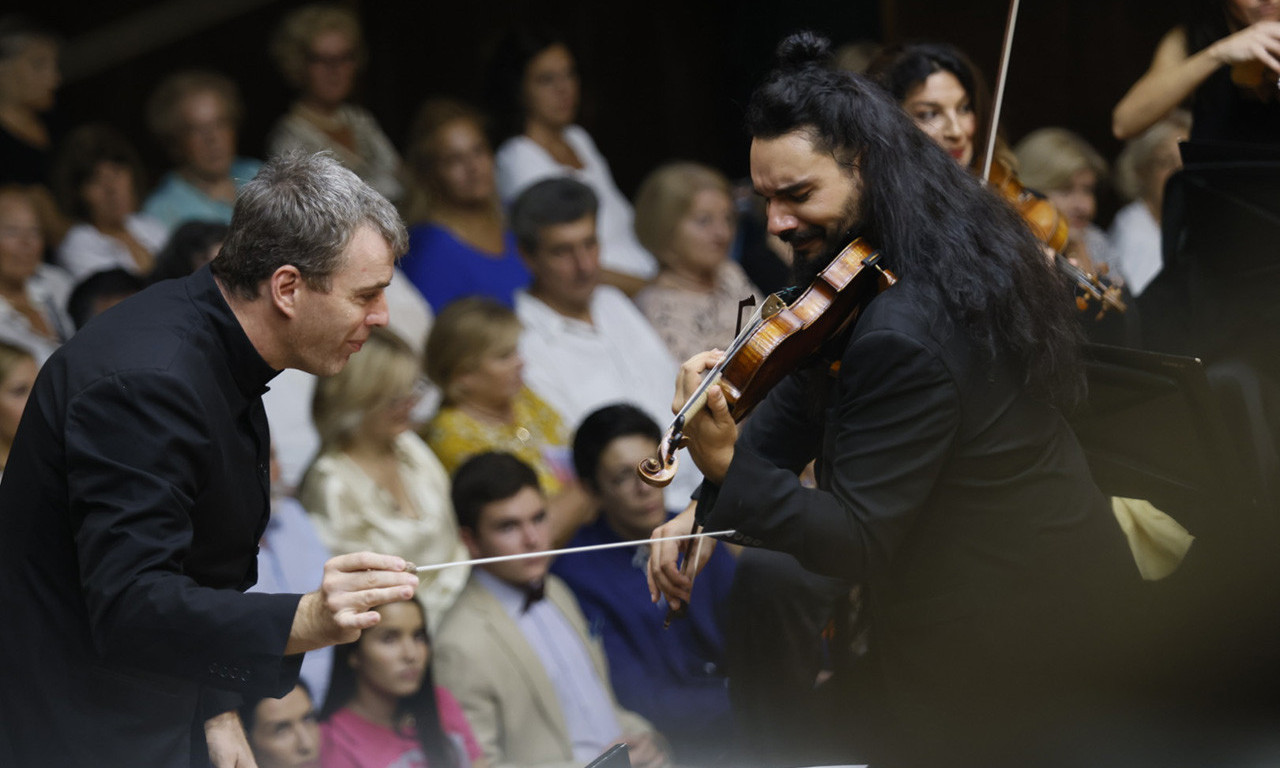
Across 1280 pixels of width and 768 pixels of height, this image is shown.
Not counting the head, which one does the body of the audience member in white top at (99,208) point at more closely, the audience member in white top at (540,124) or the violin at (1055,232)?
the violin

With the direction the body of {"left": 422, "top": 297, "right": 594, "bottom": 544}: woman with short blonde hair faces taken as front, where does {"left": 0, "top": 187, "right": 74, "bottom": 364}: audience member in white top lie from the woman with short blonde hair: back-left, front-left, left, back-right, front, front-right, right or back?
back-right

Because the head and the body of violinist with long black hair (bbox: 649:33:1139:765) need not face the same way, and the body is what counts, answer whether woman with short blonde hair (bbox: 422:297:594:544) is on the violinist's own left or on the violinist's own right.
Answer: on the violinist's own right

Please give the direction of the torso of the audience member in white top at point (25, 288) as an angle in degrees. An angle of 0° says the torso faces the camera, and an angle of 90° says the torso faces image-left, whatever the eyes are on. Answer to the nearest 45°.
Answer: approximately 315°

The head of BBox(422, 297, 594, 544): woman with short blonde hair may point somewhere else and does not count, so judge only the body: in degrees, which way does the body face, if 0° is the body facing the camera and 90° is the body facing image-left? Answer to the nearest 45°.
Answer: approximately 315°

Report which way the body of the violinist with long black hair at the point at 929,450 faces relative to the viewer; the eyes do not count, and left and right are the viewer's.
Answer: facing to the left of the viewer

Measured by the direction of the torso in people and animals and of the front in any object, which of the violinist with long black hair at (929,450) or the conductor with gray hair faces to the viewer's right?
the conductor with gray hair

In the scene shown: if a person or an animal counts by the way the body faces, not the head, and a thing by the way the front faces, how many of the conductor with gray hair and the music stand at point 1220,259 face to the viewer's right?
1

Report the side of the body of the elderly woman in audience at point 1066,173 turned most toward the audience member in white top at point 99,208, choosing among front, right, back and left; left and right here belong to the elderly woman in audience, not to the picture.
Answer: right

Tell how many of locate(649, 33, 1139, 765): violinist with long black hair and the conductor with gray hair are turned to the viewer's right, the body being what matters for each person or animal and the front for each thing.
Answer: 1
